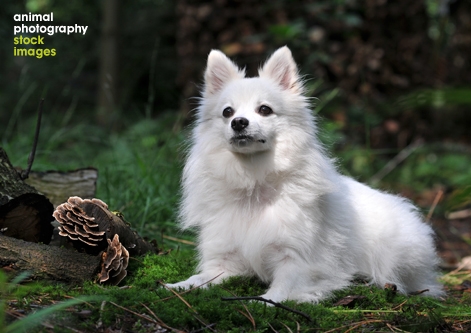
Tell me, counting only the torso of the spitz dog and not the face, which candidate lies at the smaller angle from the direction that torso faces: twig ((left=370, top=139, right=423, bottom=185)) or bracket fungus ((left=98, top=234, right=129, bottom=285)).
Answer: the bracket fungus

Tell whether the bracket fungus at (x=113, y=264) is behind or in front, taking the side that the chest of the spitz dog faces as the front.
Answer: in front

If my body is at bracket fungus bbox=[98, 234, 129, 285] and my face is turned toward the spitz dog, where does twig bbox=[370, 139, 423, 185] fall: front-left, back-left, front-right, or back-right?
front-left

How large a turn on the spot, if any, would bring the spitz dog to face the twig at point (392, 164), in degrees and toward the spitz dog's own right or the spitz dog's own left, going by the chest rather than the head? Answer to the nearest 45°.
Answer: approximately 135° to the spitz dog's own right
